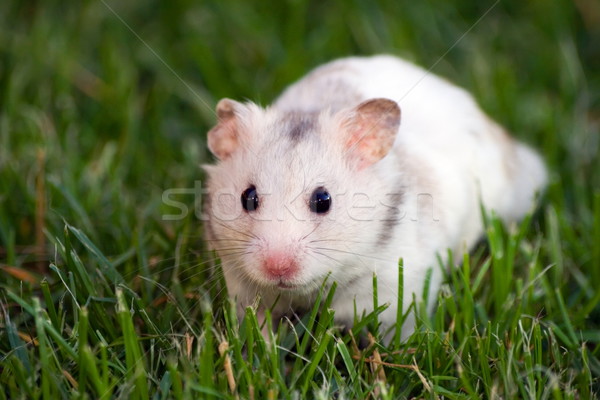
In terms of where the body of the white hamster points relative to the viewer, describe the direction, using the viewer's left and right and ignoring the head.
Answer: facing the viewer and to the left of the viewer
